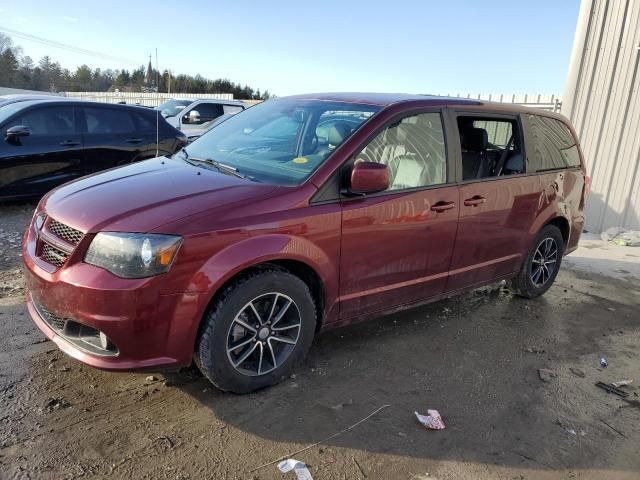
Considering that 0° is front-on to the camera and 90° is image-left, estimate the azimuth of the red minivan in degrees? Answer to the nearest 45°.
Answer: approximately 45°

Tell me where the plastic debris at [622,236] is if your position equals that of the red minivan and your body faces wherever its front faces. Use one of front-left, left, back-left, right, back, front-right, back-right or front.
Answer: back

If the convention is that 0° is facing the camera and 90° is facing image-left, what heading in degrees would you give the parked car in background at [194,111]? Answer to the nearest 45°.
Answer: approximately 45°

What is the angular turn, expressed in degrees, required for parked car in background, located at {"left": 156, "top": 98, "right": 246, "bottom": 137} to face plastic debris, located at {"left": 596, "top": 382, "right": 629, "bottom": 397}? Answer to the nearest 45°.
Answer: approximately 45° to its left

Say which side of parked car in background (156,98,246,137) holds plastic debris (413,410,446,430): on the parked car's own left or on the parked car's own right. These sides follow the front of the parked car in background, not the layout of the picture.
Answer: on the parked car's own left

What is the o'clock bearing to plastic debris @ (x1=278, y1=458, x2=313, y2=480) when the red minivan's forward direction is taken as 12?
The plastic debris is roughly at 10 o'clock from the red minivan.

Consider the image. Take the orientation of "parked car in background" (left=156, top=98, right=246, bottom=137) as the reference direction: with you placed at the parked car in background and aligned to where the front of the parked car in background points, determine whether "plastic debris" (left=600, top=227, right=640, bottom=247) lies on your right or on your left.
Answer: on your left

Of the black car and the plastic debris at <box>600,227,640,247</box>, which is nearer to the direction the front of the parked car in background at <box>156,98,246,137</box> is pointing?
the black car
